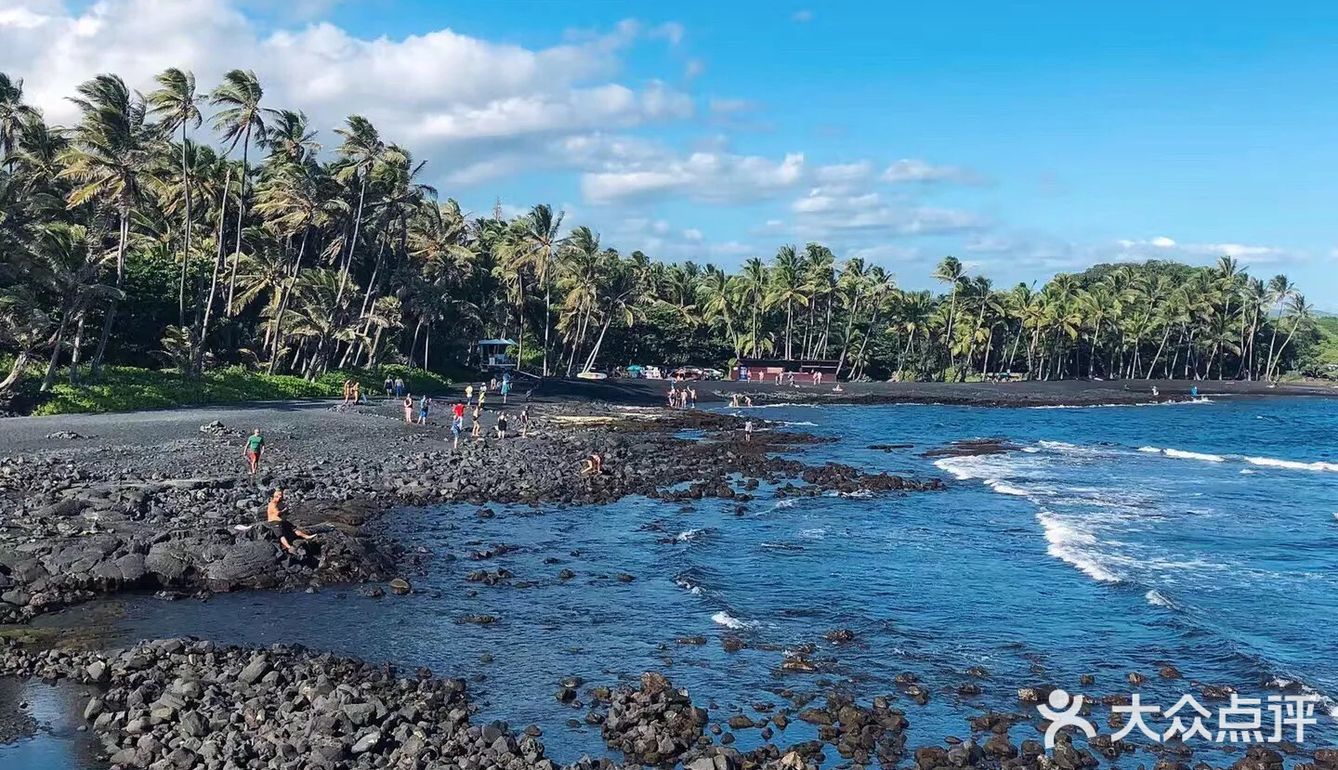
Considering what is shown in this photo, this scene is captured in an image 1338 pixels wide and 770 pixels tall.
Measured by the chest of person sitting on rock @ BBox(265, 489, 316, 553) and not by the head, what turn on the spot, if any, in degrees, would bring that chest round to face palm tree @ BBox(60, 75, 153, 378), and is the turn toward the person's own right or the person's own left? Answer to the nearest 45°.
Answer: approximately 135° to the person's own left

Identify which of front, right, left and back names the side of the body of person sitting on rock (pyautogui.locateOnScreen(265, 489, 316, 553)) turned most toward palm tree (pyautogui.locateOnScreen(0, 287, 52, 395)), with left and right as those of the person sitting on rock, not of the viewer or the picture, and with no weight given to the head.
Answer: back

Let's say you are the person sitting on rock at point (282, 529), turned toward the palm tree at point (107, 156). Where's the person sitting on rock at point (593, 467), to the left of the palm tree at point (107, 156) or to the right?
right

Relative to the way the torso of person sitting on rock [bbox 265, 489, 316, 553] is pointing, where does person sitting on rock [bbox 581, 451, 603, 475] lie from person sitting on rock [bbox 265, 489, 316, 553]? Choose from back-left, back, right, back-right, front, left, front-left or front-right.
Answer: left

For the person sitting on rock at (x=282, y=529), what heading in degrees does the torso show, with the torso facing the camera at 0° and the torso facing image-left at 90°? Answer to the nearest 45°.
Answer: approximately 315°
